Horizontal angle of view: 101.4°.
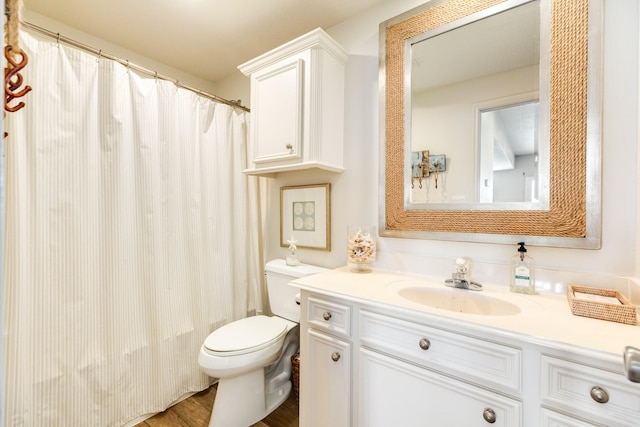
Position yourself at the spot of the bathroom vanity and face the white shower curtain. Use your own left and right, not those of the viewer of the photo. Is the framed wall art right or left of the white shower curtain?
right

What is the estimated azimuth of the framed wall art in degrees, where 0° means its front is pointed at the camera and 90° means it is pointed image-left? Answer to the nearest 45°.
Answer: approximately 45°

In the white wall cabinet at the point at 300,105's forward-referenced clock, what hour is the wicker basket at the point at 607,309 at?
The wicker basket is roughly at 9 o'clock from the white wall cabinet.

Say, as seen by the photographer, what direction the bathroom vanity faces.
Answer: facing the viewer and to the left of the viewer

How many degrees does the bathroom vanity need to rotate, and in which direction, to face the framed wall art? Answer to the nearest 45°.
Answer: approximately 90° to its right

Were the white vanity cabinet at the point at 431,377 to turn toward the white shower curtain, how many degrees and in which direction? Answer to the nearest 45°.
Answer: approximately 45° to its right

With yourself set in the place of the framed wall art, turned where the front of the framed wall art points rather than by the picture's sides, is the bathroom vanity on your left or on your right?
on your left
